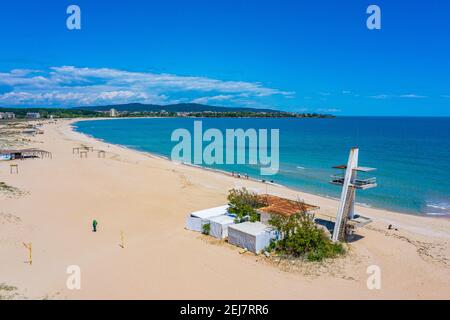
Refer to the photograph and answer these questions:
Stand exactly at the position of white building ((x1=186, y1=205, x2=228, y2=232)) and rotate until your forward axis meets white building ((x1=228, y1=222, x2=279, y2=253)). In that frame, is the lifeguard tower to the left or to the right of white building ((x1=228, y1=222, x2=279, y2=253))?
left

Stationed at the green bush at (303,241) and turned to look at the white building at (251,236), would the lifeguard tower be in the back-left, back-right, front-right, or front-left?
back-right

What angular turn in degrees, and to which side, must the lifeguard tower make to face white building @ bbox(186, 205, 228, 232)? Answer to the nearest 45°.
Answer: approximately 135° to its left

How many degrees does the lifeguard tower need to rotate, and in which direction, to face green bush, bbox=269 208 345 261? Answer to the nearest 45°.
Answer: approximately 180°

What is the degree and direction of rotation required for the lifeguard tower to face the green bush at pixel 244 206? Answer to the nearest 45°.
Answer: approximately 135° to its left

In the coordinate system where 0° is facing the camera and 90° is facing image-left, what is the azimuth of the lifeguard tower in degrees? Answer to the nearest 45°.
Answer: approximately 225°

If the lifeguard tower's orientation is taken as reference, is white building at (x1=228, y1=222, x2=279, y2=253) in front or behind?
behind
